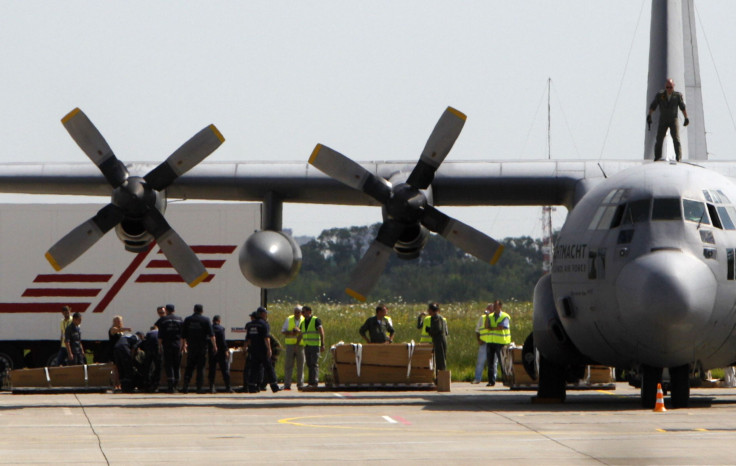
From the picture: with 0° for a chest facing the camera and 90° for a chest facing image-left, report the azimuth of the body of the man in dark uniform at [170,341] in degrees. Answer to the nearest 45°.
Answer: approximately 180°

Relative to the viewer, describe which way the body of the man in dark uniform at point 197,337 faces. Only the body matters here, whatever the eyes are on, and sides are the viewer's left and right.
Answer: facing away from the viewer

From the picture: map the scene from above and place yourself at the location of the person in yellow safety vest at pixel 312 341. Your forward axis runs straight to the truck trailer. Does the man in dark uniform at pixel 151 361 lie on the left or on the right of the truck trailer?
left

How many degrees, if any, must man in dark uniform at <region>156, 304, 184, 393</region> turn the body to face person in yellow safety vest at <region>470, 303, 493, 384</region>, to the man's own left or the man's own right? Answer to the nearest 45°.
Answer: approximately 90° to the man's own right

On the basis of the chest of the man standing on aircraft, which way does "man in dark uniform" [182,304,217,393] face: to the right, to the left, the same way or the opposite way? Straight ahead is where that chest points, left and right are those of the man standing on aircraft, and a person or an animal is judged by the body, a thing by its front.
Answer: the opposite way

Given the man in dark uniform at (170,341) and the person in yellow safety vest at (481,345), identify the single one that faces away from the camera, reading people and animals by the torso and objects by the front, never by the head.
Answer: the man in dark uniform

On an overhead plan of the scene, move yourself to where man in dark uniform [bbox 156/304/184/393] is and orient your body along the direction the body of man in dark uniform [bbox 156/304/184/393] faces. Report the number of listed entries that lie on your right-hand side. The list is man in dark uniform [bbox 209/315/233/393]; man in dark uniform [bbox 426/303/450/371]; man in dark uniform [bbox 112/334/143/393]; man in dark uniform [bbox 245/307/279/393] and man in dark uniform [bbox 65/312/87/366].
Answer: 3

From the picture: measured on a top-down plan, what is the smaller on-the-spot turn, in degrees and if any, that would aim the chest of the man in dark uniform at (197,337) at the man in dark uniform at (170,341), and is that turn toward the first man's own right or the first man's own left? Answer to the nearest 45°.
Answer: approximately 45° to the first man's own left

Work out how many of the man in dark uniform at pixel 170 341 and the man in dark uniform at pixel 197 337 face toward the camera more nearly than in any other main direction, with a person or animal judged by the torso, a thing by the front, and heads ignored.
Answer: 0

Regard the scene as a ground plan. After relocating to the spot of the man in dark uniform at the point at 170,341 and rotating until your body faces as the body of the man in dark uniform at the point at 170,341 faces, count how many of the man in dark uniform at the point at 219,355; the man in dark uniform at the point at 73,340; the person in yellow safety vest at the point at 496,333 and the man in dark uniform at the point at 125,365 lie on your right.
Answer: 2

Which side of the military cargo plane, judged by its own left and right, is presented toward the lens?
front
